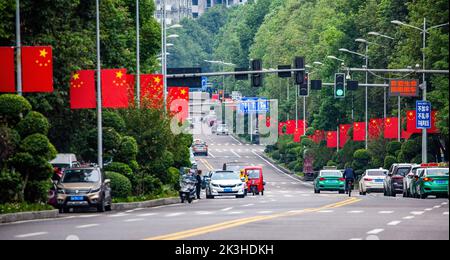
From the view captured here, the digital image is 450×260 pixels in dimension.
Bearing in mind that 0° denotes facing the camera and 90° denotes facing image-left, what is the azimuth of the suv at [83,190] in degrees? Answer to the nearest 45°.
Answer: approximately 0°
